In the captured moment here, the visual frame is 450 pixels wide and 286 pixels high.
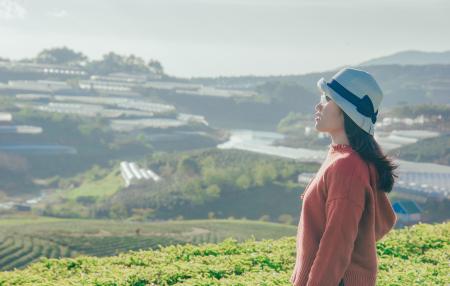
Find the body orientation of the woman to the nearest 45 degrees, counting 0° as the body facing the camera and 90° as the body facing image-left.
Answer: approximately 90°

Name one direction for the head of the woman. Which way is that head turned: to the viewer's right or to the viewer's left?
to the viewer's left

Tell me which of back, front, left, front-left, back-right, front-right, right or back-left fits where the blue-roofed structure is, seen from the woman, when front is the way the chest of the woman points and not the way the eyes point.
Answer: right
